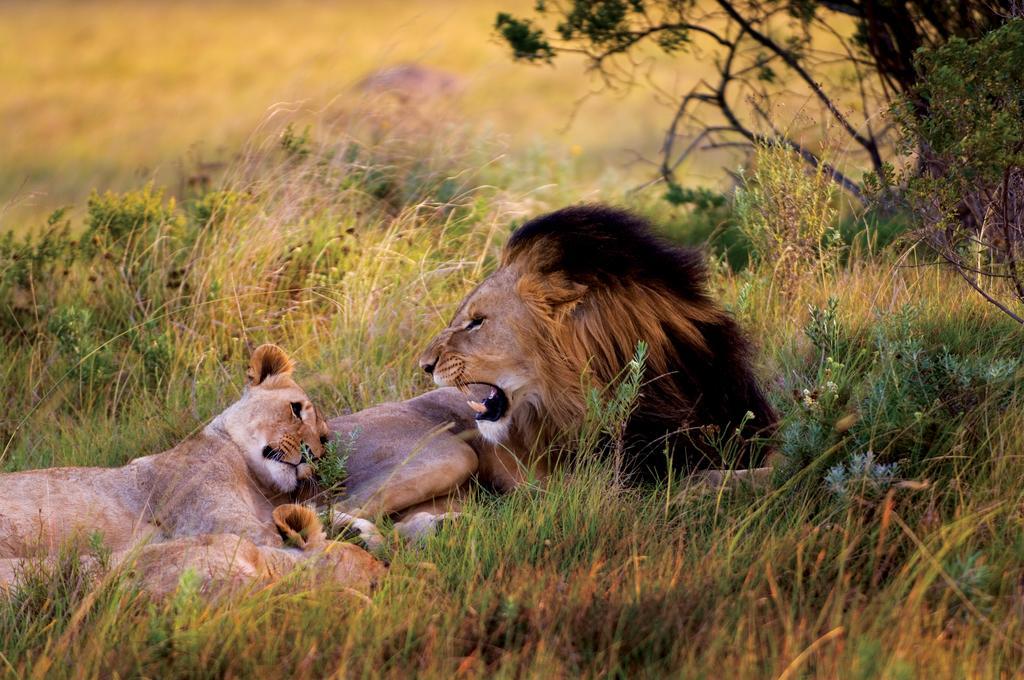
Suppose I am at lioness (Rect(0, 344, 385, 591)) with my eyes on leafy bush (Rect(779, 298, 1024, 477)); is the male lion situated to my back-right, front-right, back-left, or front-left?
front-left

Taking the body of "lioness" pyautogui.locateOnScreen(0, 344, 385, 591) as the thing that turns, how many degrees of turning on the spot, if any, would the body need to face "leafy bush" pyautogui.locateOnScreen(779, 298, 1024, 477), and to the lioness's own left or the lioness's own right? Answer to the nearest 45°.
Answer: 0° — it already faces it

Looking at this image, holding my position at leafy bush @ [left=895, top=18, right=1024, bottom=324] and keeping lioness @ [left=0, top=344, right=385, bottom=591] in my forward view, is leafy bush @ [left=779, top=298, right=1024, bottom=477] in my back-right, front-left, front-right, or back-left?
front-left

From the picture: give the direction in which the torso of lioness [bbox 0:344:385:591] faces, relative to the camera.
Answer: to the viewer's right

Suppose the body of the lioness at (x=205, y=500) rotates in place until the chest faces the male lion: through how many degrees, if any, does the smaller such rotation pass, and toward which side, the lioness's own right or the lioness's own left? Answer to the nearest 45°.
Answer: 0° — it already faces it

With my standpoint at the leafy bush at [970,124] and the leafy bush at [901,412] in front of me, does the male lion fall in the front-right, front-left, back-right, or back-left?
front-right
